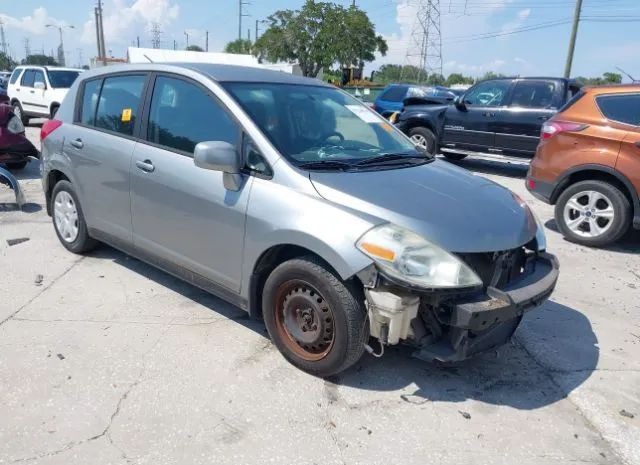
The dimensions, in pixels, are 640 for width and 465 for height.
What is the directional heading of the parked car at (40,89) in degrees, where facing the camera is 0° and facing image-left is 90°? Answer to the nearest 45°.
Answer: approximately 315°

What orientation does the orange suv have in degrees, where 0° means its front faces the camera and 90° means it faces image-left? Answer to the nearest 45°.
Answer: approximately 270°

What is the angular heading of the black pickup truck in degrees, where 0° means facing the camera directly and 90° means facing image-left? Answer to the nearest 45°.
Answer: approximately 90°

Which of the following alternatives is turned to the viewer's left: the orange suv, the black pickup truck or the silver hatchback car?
the black pickup truck

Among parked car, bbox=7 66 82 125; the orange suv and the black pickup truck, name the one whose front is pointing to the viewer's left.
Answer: the black pickup truck

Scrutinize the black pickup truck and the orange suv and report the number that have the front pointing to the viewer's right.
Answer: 1

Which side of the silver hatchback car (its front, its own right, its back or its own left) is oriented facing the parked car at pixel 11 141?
back

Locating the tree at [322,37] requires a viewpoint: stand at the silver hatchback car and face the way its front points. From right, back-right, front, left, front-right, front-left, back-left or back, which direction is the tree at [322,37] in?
back-left
